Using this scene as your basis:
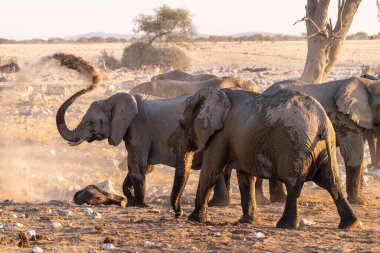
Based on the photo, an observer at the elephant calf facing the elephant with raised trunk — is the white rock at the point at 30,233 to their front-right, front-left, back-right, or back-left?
back-right

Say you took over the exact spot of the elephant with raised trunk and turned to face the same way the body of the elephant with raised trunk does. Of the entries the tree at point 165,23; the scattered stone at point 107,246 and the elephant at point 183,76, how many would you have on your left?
1

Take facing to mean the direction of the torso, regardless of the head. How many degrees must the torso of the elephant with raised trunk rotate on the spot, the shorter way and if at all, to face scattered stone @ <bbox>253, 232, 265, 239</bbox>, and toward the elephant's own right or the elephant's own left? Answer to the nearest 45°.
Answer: approximately 90° to the elephant's own left

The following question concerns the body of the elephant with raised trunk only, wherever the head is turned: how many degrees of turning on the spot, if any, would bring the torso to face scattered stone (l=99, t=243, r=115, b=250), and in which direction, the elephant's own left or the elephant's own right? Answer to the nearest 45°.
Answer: approximately 90° to the elephant's own left

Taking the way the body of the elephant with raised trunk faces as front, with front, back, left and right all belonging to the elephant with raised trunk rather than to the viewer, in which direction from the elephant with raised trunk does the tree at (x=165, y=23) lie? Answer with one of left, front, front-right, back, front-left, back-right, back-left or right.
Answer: right

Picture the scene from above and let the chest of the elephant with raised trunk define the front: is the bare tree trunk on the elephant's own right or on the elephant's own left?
on the elephant's own right

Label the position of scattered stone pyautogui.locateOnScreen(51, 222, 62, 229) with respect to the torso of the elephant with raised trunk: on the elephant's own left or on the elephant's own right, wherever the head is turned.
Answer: on the elephant's own left

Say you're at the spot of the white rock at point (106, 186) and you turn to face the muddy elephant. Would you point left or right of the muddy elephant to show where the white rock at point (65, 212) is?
right

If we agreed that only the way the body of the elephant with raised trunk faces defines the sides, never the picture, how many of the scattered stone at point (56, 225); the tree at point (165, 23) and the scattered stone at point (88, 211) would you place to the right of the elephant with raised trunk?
1

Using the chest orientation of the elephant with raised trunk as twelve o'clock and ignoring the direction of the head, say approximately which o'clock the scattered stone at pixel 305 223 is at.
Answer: The scattered stone is roughly at 8 o'clock from the elephant with raised trunk.

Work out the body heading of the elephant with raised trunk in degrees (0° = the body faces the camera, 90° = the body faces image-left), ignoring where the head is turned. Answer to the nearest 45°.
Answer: approximately 90°

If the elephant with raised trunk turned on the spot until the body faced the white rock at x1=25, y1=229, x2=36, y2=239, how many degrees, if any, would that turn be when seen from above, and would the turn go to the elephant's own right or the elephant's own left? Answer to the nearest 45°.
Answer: approximately 90° to the elephant's own left
